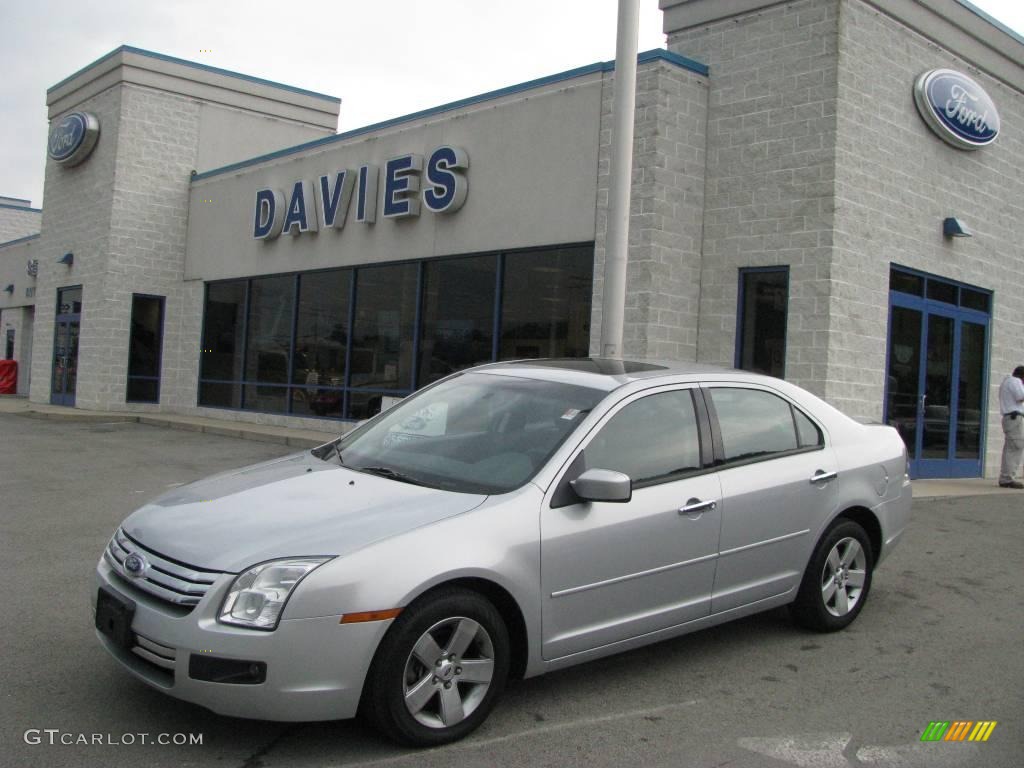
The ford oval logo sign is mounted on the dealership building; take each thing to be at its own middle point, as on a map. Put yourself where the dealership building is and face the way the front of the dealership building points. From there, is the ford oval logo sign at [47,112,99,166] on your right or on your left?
on your right

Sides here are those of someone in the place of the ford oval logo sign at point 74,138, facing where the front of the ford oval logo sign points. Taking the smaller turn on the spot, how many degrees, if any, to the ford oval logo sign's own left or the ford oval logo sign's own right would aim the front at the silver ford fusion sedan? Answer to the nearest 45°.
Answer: approximately 45° to the ford oval logo sign's own left

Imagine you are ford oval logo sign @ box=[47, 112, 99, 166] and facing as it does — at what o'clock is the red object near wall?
The red object near wall is roughly at 4 o'clock from the ford oval logo sign.

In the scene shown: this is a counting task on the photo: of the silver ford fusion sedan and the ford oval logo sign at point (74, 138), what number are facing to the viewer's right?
0

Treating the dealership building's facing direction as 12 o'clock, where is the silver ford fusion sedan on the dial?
The silver ford fusion sedan is roughly at 11 o'clock from the dealership building.

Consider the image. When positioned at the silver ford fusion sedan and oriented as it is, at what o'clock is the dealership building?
The dealership building is roughly at 5 o'clock from the silver ford fusion sedan.

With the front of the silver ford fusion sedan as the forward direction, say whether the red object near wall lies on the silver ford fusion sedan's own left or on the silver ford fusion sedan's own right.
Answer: on the silver ford fusion sedan's own right

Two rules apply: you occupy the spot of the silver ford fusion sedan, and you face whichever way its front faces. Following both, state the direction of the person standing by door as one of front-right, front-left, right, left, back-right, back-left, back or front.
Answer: back

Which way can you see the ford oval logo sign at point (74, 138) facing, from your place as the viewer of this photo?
facing the viewer and to the left of the viewer
